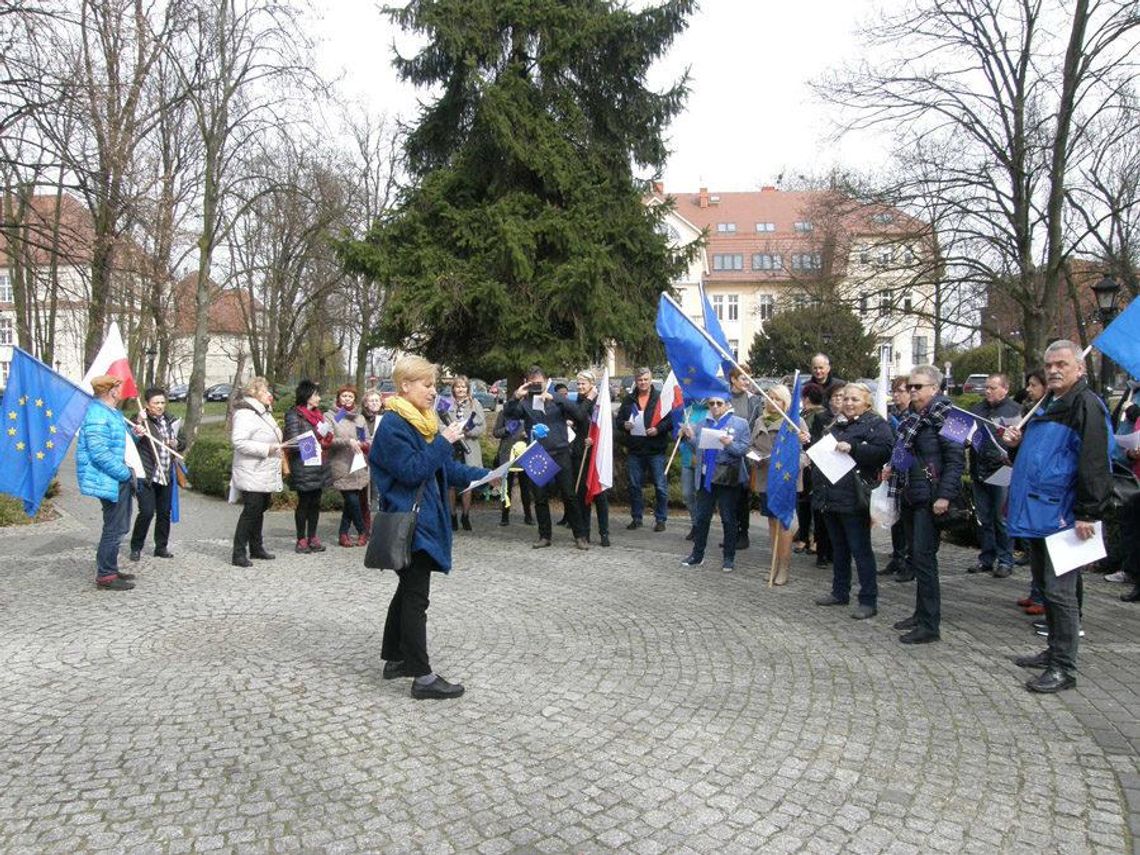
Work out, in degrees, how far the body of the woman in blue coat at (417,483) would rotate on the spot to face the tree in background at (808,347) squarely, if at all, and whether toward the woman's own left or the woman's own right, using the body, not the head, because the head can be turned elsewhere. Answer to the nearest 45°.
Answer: approximately 45° to the woman's own left

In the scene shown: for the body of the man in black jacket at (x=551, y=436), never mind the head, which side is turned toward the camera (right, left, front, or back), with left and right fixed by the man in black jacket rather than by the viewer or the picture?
front

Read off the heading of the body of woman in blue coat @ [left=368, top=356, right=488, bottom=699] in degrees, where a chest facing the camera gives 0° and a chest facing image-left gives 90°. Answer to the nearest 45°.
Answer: approximately 270°

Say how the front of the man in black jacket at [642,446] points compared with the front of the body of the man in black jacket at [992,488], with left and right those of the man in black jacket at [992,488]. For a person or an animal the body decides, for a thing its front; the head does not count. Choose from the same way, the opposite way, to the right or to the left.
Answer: to the left

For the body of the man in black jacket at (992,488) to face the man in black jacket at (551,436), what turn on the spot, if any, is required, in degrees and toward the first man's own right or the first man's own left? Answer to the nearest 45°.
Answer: approximately 45° to the first man's own right

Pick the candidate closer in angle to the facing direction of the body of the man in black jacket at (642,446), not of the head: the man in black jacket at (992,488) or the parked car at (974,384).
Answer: the man in black jacket

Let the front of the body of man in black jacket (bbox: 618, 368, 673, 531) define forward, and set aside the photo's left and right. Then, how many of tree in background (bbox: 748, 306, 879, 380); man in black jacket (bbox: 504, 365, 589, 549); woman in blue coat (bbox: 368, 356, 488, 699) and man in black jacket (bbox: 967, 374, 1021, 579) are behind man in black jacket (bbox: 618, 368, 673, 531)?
1

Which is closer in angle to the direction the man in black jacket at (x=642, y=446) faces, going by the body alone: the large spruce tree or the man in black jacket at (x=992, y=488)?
the man in black jacket

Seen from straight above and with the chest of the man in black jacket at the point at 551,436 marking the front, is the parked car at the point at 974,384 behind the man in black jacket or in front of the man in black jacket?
behind

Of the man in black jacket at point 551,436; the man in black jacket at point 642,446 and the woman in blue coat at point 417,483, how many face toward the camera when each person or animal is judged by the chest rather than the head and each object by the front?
2

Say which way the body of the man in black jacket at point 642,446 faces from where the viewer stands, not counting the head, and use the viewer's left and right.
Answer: facing the viewer

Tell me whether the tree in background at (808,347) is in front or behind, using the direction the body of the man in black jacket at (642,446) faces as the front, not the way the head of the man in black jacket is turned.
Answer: behind

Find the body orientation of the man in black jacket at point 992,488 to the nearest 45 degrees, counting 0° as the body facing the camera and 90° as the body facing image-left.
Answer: approximately 45°

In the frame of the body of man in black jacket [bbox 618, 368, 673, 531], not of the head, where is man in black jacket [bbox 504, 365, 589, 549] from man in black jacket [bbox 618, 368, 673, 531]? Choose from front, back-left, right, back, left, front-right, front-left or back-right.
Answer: front-right

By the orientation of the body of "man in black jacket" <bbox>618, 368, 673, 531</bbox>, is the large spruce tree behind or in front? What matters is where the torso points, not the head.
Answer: behind

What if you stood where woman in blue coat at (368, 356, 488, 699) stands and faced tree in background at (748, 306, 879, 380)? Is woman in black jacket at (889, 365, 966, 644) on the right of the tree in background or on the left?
right
